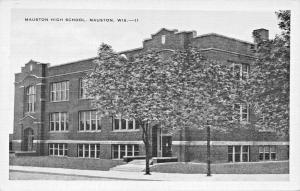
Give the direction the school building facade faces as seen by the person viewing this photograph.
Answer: facing the viewer and to the left of the viewer

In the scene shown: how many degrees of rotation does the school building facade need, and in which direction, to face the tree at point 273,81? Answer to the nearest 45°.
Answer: approximately 90° to its left
